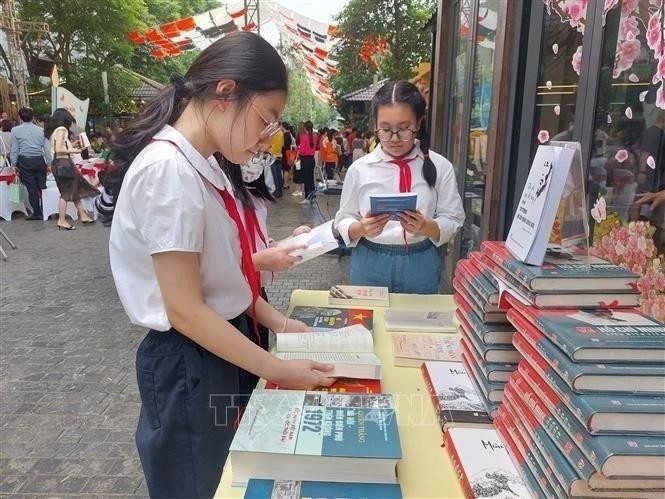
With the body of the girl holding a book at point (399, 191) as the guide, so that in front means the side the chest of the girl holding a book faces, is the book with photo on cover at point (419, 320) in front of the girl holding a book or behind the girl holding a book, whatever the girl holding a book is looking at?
in front

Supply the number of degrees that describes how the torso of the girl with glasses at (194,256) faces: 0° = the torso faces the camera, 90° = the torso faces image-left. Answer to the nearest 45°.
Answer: approximately 270°

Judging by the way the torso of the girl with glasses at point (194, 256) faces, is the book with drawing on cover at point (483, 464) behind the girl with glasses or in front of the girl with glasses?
in front

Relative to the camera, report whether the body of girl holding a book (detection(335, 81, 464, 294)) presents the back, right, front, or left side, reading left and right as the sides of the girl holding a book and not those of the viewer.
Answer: front

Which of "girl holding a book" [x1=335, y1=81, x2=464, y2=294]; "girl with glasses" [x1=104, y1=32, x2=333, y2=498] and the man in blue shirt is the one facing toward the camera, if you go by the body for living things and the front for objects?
the girl holding a book

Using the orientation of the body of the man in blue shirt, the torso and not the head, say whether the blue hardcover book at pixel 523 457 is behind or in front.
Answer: behind

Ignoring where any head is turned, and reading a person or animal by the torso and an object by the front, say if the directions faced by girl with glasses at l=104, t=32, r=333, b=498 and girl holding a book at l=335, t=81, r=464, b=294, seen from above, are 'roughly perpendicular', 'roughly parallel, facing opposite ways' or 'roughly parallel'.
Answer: roughly perpendicular

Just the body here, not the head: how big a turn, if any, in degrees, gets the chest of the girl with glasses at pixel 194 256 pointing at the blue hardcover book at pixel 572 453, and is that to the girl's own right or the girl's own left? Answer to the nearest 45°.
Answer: approximately 45° to the girl's own right

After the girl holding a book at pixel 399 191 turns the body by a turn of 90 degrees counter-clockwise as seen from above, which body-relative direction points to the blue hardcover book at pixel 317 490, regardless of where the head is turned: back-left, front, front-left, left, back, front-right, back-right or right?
right

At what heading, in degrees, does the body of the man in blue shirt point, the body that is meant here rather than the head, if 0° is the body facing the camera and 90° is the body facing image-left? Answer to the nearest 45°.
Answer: approximately 180°

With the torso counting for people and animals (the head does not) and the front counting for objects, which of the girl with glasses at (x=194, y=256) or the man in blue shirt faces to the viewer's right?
the girl with glasses

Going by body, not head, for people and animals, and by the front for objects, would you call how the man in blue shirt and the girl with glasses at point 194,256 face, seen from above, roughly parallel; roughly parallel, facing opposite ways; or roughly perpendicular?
roughly perpendicular

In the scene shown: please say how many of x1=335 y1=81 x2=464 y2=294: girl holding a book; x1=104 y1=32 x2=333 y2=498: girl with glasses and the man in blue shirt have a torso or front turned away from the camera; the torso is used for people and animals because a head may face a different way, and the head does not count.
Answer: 1

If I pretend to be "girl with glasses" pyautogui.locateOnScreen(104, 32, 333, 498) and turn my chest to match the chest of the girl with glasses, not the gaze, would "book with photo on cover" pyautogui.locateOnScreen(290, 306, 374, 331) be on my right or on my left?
on my left

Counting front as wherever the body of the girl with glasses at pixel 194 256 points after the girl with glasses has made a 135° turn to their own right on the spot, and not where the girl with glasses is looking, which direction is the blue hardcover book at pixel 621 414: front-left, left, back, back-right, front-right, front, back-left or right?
left

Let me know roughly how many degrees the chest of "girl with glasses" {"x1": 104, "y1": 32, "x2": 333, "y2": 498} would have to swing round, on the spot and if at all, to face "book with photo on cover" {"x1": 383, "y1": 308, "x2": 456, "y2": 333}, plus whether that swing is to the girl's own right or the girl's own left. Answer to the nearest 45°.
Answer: approximately 45° to the girl's own left

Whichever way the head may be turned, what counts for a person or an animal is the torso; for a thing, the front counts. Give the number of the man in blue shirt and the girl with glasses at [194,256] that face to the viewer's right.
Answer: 1
